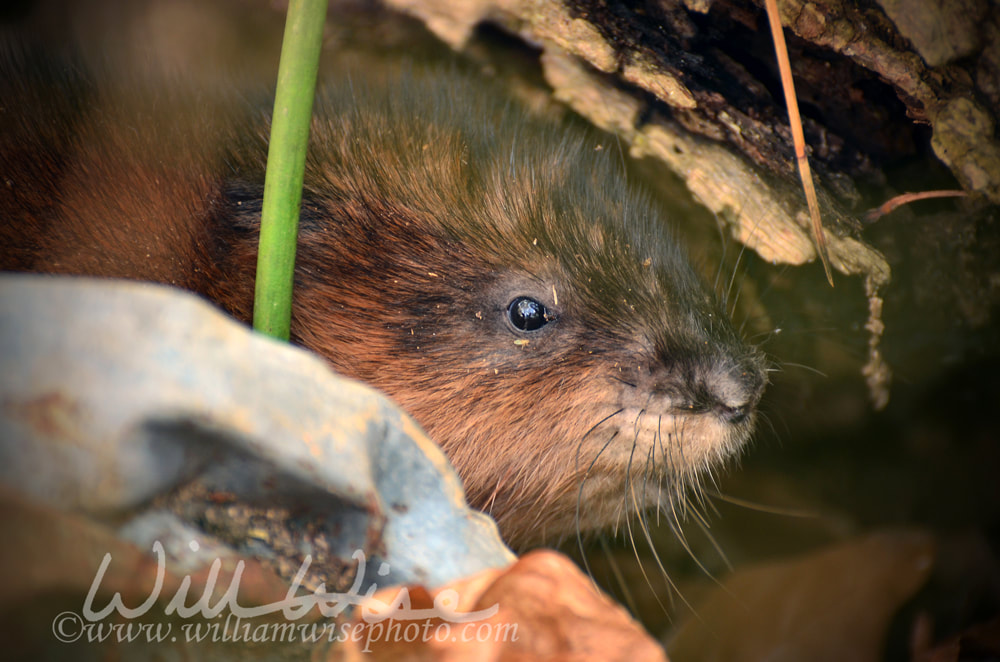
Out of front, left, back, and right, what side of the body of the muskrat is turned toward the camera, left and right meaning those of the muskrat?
right
